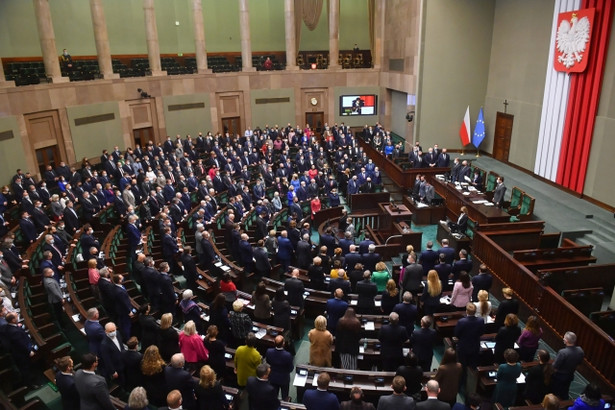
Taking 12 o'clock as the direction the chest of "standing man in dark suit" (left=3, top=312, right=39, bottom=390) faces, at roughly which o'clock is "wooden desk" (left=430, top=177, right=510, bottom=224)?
The wooden desk is roughly at 12 o'clock from the standing man in dark suit.

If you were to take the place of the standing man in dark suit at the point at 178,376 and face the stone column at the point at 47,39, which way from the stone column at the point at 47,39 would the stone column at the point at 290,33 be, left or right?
right

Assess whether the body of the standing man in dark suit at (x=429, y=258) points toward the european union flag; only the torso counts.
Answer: yes

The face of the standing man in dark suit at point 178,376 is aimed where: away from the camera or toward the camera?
away from the camera

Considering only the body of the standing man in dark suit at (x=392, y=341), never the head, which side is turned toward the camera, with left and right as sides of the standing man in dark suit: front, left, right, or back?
back

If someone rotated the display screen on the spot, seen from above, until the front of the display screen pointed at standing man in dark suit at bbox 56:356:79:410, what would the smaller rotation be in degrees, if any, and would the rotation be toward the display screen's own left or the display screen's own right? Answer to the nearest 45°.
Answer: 0° — it already faces them

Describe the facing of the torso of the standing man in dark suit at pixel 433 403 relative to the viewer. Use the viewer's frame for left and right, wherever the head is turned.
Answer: facing away from the viewer

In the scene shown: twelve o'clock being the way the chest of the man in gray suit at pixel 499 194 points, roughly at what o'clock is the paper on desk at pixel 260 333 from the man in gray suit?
The paper on desk is roughly at 11 o'clock from the man in gray suit.

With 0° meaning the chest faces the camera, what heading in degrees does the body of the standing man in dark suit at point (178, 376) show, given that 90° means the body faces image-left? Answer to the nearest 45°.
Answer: approximately 225°

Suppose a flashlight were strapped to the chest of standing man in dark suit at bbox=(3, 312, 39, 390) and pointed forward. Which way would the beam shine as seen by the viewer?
to the viewer's right

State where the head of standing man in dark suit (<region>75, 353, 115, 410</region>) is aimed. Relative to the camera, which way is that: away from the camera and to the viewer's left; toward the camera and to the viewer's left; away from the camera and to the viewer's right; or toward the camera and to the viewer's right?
away from the camera and to the viewer's right

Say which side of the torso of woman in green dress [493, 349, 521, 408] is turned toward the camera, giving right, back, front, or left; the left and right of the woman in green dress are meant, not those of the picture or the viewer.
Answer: back

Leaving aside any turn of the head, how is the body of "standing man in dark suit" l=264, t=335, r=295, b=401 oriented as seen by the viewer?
away from the camera
